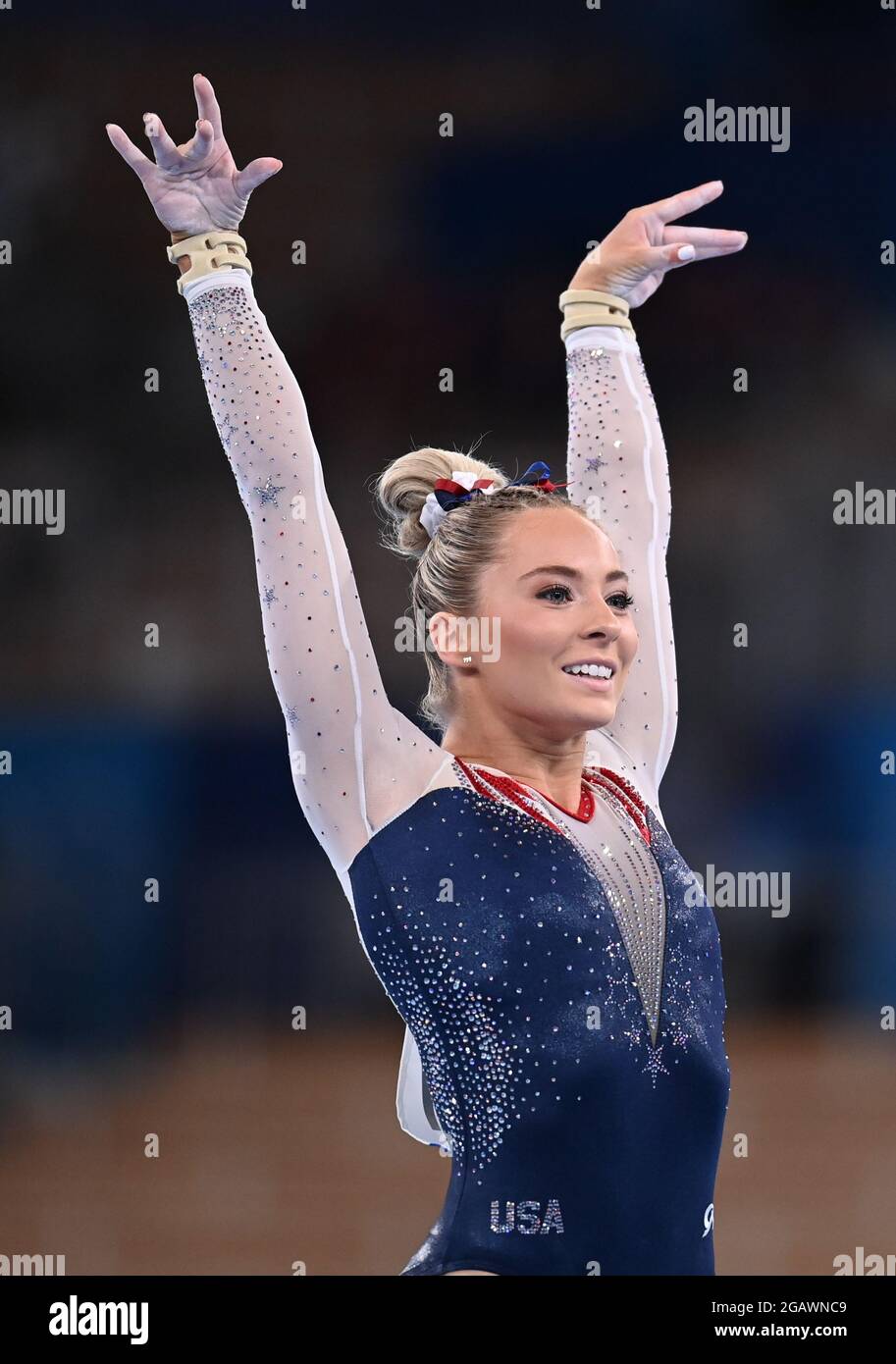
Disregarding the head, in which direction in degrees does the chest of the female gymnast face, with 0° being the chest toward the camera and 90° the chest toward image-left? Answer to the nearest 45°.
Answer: approximately 315°
